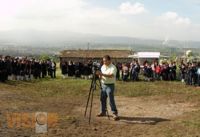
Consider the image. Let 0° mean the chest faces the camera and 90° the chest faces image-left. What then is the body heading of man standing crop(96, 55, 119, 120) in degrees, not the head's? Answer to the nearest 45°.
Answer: approximately 45°
